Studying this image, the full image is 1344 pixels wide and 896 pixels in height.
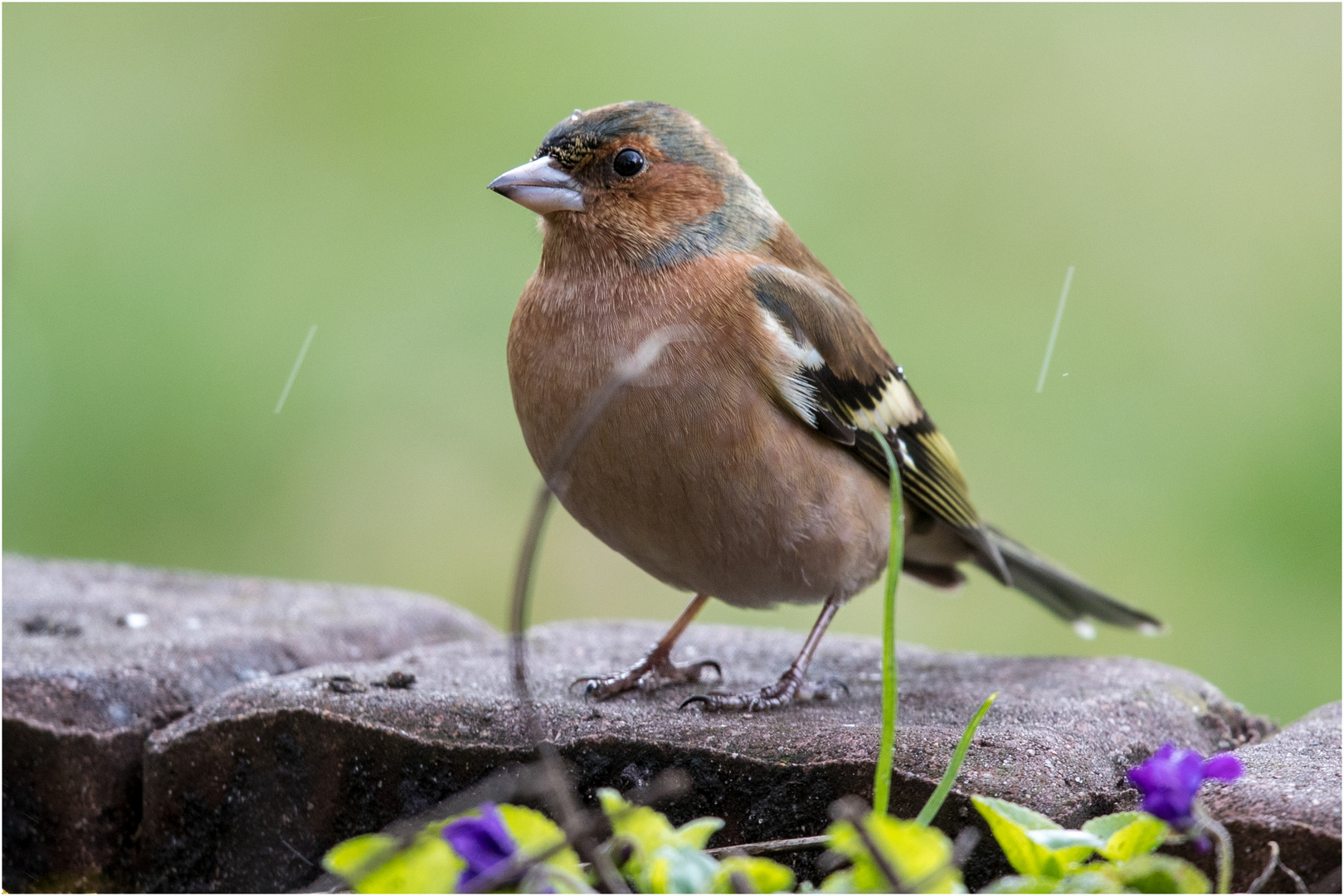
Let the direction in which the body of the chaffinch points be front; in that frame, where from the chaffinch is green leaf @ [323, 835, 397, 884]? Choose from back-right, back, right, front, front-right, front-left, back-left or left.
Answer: front-left

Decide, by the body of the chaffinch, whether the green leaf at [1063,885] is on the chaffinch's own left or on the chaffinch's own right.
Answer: on the chaffinch's own left

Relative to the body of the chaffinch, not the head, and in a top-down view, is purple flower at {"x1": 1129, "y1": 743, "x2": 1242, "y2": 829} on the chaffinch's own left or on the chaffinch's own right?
on the chaffinch's own left

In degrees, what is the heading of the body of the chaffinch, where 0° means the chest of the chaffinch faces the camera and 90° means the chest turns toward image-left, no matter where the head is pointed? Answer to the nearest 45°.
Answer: approximately 45°

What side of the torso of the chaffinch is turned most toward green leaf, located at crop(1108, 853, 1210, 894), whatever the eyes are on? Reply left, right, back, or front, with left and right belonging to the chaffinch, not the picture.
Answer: left

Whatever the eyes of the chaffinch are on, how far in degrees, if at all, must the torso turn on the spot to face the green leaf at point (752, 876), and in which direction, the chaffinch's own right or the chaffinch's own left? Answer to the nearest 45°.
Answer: approximately 45° to the chaffinch's own left

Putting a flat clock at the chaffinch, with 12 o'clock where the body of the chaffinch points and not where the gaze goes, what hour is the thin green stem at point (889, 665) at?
The thin green stem is roughly at 10 o'clock from the chaffinch.

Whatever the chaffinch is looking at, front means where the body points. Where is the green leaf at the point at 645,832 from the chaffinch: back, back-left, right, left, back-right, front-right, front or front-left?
front-left

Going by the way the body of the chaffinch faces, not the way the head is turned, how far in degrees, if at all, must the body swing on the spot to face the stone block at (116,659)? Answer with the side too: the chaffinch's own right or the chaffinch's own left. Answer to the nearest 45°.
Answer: approximately 45° to the chaffinch's own right
